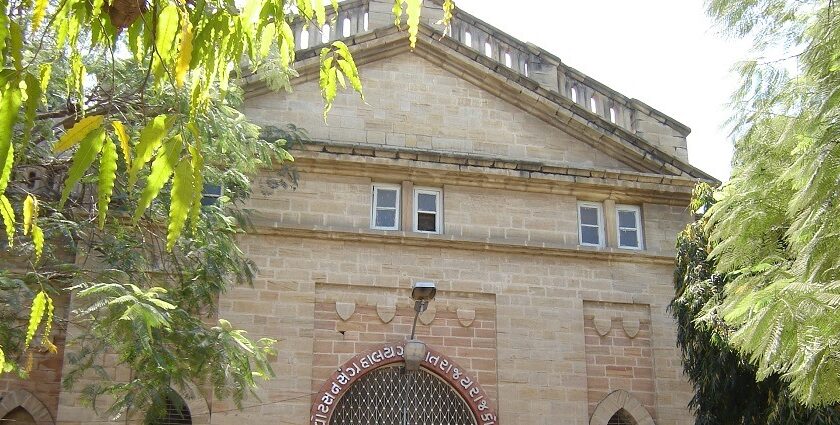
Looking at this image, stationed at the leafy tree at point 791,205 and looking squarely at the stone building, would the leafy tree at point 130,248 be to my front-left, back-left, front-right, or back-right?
front-left

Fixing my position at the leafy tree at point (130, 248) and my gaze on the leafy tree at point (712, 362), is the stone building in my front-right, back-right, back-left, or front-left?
front-left

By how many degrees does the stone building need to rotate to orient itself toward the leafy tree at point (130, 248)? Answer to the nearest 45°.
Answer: approximately 45° to its right

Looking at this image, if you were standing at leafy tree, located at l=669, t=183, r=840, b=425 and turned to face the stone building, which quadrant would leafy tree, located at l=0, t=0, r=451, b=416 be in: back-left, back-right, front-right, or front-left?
front-left

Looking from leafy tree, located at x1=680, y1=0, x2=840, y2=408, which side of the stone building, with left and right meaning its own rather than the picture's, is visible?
front

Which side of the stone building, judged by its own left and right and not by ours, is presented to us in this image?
front

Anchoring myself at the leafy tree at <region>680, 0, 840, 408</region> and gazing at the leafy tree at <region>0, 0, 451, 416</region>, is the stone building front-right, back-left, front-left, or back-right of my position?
front-right

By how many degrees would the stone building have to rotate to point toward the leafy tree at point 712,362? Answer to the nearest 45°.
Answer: approximately 45° to its left
